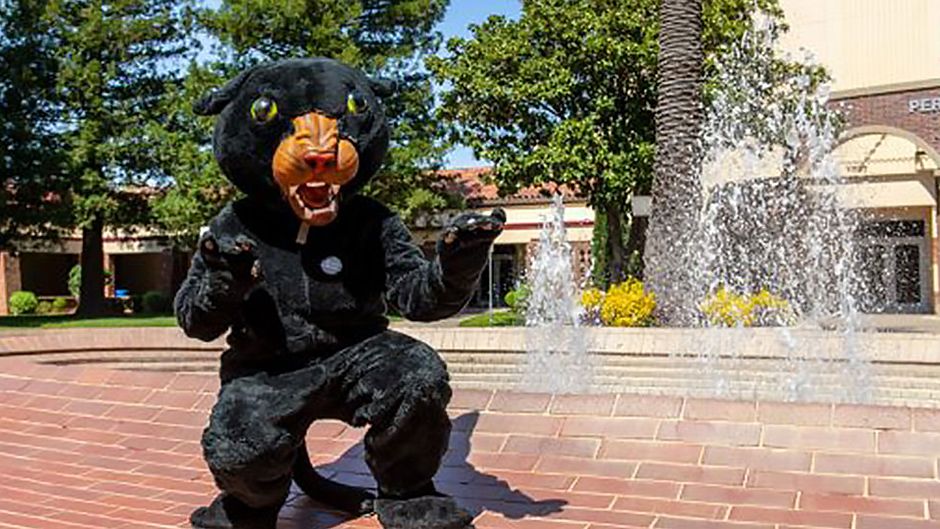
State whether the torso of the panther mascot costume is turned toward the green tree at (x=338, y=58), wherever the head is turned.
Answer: no

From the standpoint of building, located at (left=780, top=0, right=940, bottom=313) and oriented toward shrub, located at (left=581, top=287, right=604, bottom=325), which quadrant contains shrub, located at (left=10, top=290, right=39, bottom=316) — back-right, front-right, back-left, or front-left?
front-right

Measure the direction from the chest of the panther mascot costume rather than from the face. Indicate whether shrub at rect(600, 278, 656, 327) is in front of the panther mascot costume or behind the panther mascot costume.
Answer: behind

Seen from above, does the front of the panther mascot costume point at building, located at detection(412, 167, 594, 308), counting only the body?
no

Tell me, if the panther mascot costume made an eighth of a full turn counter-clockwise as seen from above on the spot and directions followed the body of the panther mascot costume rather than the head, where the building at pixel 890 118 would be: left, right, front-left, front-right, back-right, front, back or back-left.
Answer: left

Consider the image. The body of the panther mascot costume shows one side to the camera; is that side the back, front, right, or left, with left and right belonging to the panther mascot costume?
front

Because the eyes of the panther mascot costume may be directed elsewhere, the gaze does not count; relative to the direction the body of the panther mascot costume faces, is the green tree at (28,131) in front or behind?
behind

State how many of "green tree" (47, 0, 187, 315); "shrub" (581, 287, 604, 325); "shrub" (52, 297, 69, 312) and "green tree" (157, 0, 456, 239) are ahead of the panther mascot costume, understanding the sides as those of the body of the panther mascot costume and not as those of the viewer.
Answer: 0

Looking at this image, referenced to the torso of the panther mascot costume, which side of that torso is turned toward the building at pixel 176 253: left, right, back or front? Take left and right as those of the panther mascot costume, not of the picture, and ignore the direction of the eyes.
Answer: back

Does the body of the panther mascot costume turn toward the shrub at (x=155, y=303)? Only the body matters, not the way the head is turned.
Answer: no

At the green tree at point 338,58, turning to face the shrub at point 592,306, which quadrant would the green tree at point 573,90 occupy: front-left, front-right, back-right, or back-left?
front-left

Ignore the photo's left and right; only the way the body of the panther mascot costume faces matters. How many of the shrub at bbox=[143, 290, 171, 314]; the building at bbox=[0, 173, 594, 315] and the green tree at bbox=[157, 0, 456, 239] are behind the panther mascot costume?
3

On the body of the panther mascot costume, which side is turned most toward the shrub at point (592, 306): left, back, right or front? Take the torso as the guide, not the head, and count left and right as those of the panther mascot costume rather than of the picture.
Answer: back
